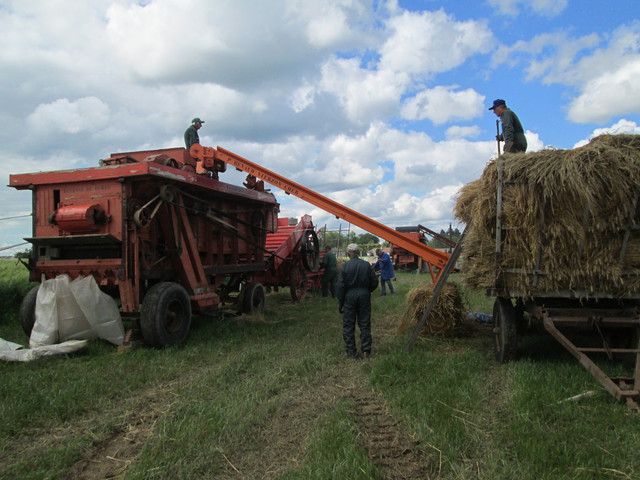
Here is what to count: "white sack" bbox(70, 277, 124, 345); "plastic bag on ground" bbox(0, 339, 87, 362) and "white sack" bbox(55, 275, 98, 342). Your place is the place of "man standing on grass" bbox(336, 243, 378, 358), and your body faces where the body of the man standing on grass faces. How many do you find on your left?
3

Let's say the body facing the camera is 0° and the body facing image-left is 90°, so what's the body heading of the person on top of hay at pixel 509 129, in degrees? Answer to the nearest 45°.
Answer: approximately 90°

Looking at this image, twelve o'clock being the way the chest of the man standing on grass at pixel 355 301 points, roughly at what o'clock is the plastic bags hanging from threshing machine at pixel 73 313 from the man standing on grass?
The plastic bags hanging from threshing machine is roughly at 9 o'clock from the man standing on grass.

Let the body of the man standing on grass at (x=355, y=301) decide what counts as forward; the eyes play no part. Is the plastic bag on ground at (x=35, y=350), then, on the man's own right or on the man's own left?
on the man's own left

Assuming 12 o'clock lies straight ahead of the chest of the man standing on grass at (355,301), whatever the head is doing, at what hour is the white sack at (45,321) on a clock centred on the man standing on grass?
The white sack is roughly at 9 o'clock from the man standing on grass.

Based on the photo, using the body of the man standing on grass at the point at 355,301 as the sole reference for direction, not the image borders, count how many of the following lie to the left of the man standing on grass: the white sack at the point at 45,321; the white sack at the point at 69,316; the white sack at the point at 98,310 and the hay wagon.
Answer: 3

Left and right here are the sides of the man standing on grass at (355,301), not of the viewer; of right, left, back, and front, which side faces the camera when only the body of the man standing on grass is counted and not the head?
back

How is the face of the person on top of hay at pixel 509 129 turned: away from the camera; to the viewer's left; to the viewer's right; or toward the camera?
to the viewer's left
